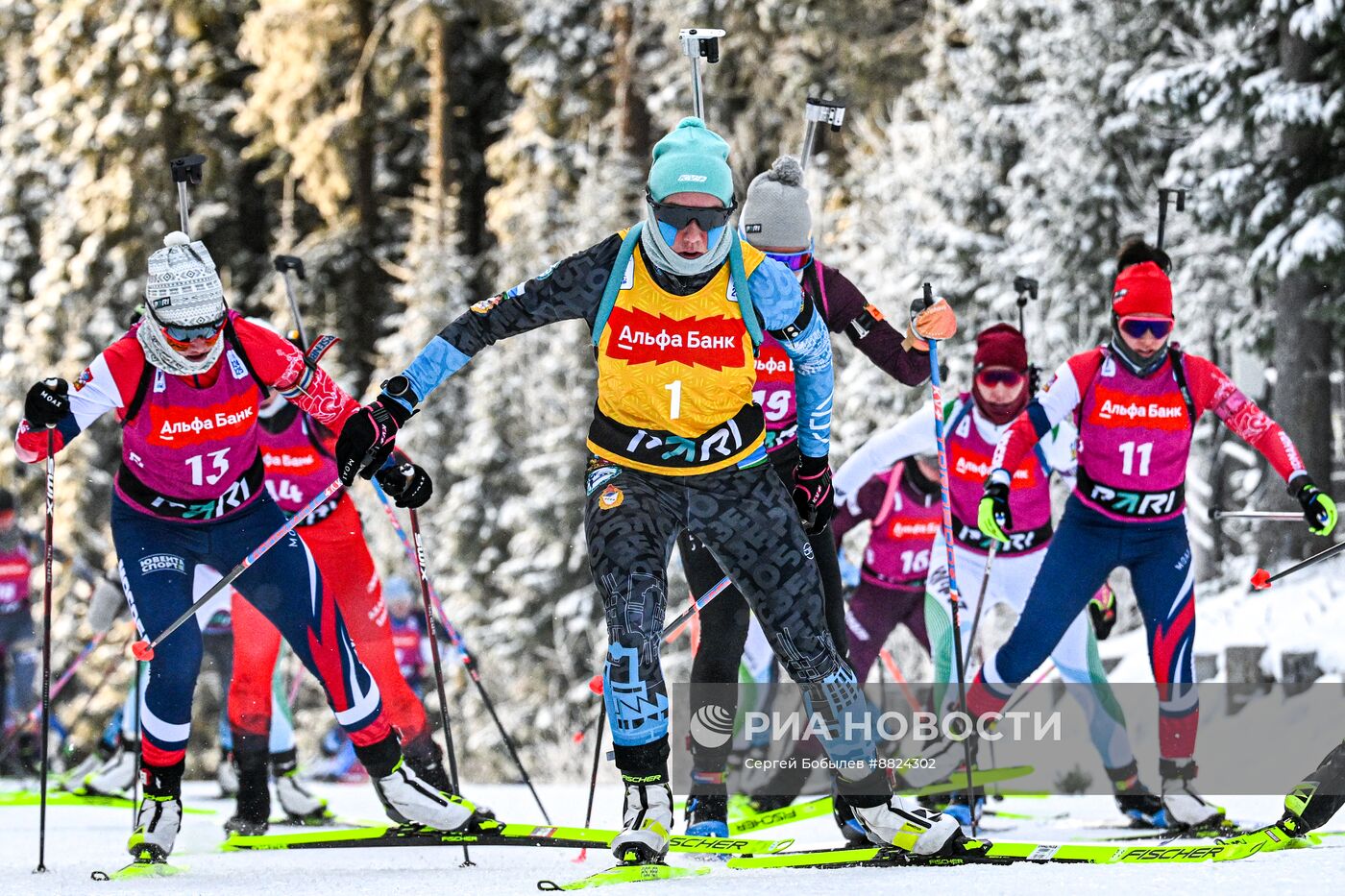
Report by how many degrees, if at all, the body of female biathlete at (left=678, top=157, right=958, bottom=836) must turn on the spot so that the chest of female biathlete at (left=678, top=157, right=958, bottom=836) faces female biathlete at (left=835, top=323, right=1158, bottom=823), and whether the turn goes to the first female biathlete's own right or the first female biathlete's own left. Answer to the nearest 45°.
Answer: approximately 135° to the first female biathlete's own left

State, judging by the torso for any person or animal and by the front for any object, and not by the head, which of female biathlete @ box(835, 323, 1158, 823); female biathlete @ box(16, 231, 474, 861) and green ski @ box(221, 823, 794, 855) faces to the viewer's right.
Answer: the green ski

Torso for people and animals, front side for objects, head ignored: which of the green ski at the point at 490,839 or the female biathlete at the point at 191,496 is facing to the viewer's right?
the green ski

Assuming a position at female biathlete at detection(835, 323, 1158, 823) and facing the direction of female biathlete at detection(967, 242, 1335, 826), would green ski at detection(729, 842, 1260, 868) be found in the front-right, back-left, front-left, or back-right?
front-right

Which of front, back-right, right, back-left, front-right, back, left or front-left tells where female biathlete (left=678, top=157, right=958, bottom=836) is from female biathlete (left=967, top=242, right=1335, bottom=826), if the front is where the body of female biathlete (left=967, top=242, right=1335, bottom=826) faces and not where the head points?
front-right

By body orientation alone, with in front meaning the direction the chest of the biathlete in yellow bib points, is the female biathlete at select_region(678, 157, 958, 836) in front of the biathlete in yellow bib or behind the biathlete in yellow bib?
behind

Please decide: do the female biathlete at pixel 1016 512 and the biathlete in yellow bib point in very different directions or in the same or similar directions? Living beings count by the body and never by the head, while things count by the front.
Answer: same or similar directions

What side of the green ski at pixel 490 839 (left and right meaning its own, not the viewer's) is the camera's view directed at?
right

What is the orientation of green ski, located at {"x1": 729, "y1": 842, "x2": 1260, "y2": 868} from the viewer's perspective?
to the viewer's right

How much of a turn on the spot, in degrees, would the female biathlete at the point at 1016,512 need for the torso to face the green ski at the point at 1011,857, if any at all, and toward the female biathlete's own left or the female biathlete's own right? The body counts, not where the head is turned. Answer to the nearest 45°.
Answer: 0° — they already face it

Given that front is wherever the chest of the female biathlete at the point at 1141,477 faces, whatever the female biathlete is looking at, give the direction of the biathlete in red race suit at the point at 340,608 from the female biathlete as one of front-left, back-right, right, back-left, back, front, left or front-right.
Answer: right

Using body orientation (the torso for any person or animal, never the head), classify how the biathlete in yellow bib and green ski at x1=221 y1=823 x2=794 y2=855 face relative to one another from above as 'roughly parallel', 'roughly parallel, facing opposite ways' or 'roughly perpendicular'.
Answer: roughly perpendicular

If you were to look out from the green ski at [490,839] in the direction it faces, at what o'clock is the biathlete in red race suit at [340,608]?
The biathlete in red race suit is roughly at 8 o'clock from the green ski.

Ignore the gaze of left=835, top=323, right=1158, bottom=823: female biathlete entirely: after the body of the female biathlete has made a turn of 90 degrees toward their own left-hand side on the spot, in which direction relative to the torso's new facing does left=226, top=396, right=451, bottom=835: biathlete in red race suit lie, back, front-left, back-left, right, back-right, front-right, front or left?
back

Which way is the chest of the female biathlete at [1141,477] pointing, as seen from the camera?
toward the camera

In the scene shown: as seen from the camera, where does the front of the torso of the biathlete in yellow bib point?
toward the camera
